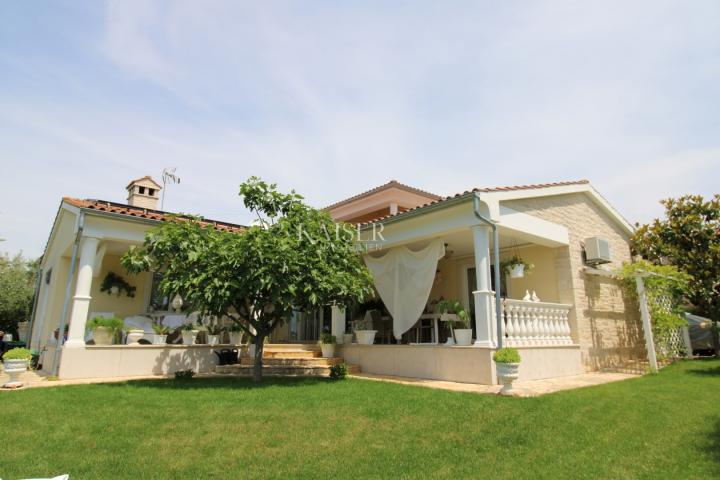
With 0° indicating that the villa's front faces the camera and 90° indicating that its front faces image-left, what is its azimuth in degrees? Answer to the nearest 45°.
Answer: approximately 0°

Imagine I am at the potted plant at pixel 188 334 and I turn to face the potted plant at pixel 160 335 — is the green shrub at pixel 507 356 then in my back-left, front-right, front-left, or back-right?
back-left

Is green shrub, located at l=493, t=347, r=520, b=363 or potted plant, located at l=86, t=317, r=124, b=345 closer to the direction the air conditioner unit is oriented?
the green shrub

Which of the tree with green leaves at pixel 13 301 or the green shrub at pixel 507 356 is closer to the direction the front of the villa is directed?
the green shrub

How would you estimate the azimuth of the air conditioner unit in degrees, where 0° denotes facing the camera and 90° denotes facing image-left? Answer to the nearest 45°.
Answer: approximately 315°

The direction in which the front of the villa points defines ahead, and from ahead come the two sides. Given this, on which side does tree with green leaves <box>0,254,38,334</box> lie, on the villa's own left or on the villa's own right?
on the villa's own right

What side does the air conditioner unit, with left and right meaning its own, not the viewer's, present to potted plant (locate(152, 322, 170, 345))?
right

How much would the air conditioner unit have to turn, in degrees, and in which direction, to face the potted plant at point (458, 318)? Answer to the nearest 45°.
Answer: approximately 90° to its right

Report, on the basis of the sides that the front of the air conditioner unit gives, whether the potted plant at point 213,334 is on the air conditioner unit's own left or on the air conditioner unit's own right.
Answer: on the air conditioner unit's own right

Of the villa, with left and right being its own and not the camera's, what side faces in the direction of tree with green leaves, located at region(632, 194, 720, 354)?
left

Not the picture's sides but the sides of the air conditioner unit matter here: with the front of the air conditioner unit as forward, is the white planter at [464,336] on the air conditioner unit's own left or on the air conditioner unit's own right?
on the air conditioner unit's own right

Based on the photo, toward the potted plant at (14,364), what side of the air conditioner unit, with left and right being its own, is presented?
right

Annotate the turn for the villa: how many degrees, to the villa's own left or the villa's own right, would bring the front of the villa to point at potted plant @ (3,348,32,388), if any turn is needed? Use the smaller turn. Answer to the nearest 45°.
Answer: approximately 90° to the villa's own right
